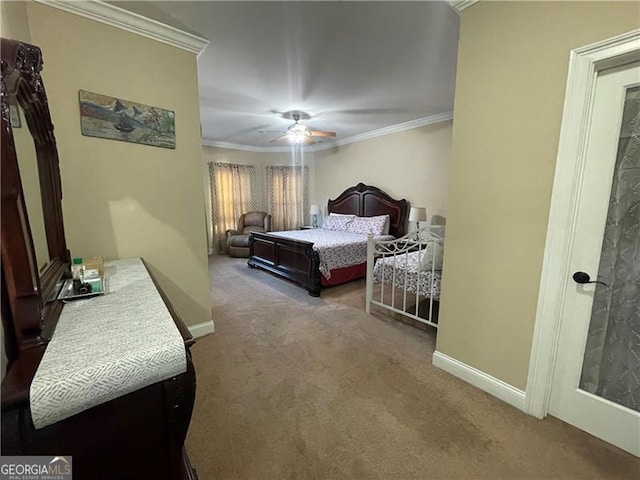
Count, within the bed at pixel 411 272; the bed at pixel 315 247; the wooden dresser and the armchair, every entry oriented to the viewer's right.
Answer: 1

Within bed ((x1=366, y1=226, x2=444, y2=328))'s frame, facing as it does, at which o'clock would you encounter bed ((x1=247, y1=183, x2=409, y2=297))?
bed ((x1=247, y1=183, x2=409, y2=297)) is roughly at 3 o'clock from bed ((x1=366, y1=226, x2=444, y2=328)).

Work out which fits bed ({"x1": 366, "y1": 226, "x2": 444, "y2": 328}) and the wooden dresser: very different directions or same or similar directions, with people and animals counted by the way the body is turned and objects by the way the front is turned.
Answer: very different directions

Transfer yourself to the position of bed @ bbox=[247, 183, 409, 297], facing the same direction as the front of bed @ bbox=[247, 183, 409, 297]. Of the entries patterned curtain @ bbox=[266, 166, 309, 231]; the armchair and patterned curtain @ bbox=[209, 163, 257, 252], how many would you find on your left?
0

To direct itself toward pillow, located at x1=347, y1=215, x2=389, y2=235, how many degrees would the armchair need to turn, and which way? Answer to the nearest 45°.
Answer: approximately 90° to its left

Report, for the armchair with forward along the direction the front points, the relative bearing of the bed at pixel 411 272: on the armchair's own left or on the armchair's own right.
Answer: on the armchair's own left

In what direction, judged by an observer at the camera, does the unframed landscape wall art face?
facing the viewer and to the right of the viewer

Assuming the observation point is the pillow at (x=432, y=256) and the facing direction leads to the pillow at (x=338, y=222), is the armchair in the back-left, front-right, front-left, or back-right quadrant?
front-left

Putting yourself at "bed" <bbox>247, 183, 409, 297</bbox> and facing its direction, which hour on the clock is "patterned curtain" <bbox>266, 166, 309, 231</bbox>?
The patterned curtain is roughly at 4 o'clock from the bed.

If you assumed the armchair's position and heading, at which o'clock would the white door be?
The white door is roughly at 10 o'clock from the armchair.

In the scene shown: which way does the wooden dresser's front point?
to the viewer's right

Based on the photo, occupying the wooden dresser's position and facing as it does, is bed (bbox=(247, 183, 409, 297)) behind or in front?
in front

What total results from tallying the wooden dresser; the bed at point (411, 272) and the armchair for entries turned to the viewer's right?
1

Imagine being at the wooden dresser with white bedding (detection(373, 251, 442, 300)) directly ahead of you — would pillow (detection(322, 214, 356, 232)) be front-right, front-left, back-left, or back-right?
front-left

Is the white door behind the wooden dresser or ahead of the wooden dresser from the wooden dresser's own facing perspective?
ahead

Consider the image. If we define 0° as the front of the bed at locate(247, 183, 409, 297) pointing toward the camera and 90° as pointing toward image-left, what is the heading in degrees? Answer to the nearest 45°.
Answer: approximately 45°

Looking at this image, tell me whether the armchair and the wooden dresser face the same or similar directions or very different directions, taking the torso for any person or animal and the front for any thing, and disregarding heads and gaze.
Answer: very different directions
